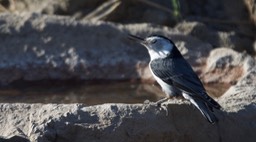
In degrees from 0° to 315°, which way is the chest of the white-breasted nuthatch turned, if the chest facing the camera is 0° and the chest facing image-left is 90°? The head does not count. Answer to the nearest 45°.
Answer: approximately 90°

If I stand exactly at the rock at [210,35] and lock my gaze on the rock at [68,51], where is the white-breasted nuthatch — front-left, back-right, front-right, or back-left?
front-left

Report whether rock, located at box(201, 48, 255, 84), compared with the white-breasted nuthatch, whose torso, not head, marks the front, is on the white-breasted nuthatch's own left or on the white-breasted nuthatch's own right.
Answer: on the white-breasted nuthatch's own right
